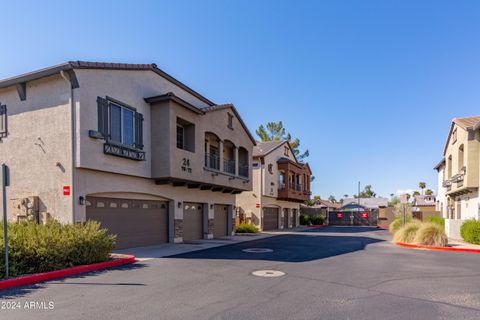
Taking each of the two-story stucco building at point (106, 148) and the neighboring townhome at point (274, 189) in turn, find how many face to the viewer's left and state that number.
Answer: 0

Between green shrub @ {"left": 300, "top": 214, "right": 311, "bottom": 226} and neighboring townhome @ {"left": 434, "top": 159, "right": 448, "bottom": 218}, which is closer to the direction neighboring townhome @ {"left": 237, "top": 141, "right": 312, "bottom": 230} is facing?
the neighboring townhome

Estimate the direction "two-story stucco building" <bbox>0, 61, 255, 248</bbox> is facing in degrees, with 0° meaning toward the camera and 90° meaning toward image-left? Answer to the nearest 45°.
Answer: approximately 315°

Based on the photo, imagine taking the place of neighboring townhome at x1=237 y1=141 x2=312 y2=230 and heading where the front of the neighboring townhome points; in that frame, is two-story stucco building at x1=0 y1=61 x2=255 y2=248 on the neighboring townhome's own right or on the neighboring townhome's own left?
on the neighboring townhome's own right

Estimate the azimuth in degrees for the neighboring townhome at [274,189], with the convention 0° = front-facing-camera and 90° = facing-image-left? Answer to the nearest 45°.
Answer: approximately 315°
